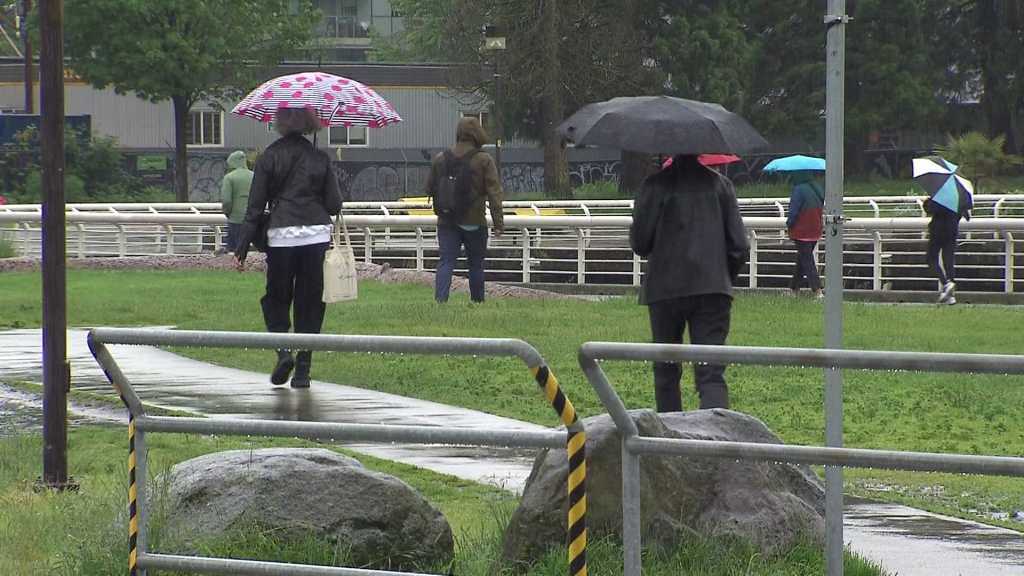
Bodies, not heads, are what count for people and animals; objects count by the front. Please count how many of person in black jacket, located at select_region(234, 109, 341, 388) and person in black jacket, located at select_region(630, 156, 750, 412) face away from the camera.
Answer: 2

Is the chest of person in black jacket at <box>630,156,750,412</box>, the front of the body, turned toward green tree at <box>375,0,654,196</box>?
yes

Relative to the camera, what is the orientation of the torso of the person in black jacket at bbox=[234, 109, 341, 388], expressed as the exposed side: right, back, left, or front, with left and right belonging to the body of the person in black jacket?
back

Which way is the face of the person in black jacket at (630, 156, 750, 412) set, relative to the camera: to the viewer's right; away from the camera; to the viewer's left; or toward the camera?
away from the camera

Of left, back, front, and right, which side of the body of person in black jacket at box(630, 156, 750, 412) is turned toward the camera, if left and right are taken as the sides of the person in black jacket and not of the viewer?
back

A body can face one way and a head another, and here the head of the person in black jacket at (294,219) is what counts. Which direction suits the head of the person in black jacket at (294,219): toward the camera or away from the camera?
away from the camera

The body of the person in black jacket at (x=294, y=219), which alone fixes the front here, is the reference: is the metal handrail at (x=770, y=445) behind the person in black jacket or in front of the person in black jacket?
behind

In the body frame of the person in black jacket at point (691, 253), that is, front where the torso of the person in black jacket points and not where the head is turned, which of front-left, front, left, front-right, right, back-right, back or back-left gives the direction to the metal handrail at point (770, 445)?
back

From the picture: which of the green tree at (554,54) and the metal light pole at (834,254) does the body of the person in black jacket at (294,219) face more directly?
the green tree
